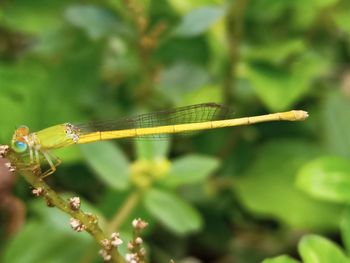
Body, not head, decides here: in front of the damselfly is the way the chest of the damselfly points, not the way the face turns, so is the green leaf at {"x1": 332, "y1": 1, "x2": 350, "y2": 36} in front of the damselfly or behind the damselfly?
behind

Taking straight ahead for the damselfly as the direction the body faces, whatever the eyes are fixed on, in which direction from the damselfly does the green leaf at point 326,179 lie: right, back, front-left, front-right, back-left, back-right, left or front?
back

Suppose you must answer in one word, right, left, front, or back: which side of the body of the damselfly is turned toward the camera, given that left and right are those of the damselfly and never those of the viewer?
left
